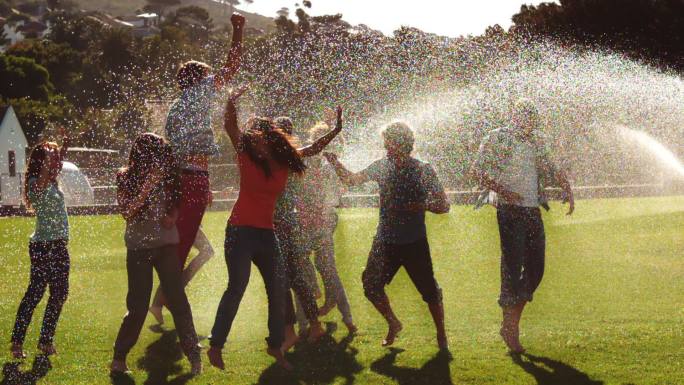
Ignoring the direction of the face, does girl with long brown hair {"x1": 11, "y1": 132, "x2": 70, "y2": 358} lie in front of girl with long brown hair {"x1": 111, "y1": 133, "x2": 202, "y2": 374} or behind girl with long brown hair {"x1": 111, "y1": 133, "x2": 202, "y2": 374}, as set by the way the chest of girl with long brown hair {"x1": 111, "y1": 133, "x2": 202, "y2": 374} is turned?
behind
